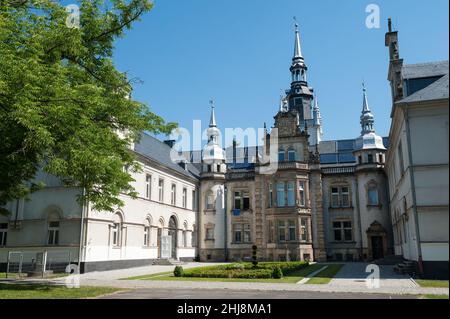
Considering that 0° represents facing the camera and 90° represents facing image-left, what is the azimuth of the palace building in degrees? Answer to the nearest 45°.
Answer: approximately 0°

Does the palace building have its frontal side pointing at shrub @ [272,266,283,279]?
yes
